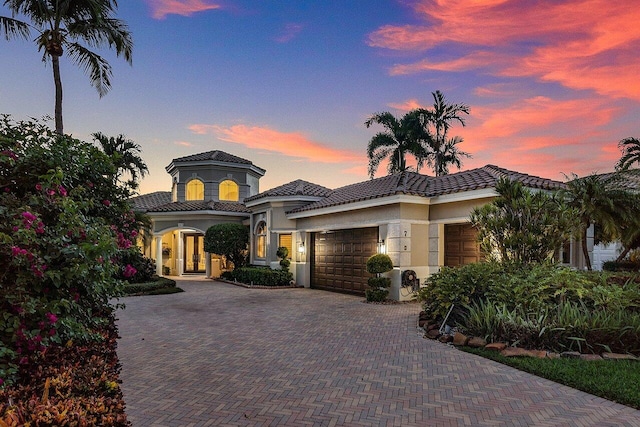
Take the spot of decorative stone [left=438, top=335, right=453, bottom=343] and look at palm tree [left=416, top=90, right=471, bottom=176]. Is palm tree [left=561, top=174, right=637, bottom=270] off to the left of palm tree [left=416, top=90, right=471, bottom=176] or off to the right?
right

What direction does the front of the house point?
toward the camera

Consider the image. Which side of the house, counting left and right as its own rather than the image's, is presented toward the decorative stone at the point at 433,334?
front

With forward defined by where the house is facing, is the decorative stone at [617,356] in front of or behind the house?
in front

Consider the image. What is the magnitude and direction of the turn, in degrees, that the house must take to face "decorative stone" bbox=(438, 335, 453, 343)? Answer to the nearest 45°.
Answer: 0° — it already faces it

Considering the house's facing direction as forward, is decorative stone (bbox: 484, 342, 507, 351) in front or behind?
in front

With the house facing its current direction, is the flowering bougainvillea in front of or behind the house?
in front

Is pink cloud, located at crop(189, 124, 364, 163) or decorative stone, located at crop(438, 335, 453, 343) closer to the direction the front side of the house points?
the decorative stone

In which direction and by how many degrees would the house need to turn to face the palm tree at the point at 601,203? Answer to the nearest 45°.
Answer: approximately 45° to its left
